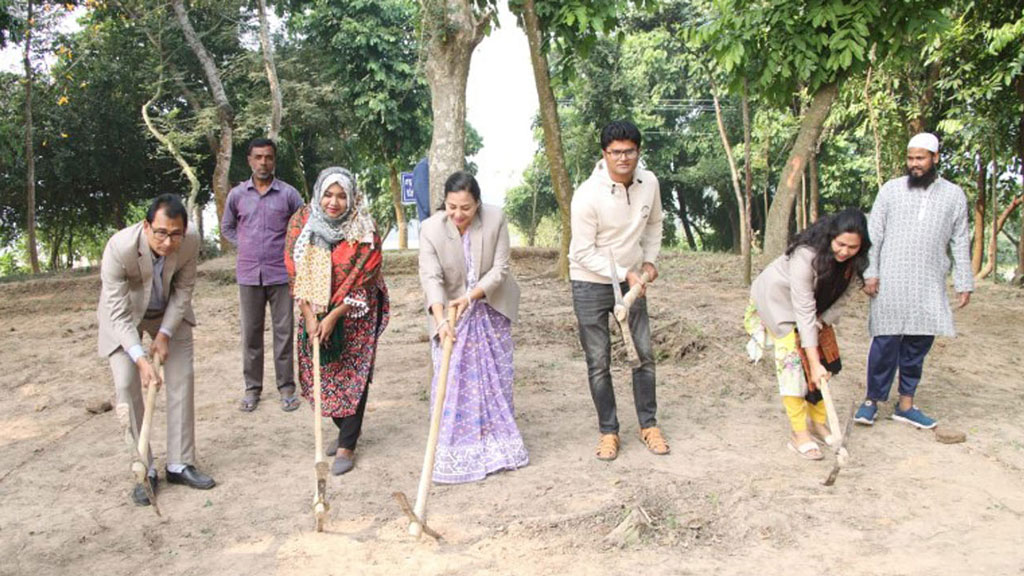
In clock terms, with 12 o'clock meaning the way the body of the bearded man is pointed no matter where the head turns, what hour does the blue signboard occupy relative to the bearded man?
The blue signboard is roughly at 4 o'clock from the bearded man.

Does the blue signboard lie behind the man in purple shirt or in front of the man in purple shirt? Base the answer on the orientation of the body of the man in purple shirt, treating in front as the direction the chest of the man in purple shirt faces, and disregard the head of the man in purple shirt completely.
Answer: behind

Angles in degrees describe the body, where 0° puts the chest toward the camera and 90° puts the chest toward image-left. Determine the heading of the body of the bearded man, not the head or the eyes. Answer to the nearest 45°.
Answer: approximately 0°

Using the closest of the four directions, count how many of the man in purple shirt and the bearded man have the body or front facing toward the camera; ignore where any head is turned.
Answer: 2

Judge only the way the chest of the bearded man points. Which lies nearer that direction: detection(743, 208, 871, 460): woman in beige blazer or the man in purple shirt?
the woman in beige blazer

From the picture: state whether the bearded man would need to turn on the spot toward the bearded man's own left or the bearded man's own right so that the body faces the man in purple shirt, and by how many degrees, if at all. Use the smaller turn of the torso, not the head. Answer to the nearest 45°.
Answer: approximately 90° to the bearded man's own right

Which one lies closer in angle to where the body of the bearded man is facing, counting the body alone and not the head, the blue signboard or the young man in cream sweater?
the young man in cream sweater
